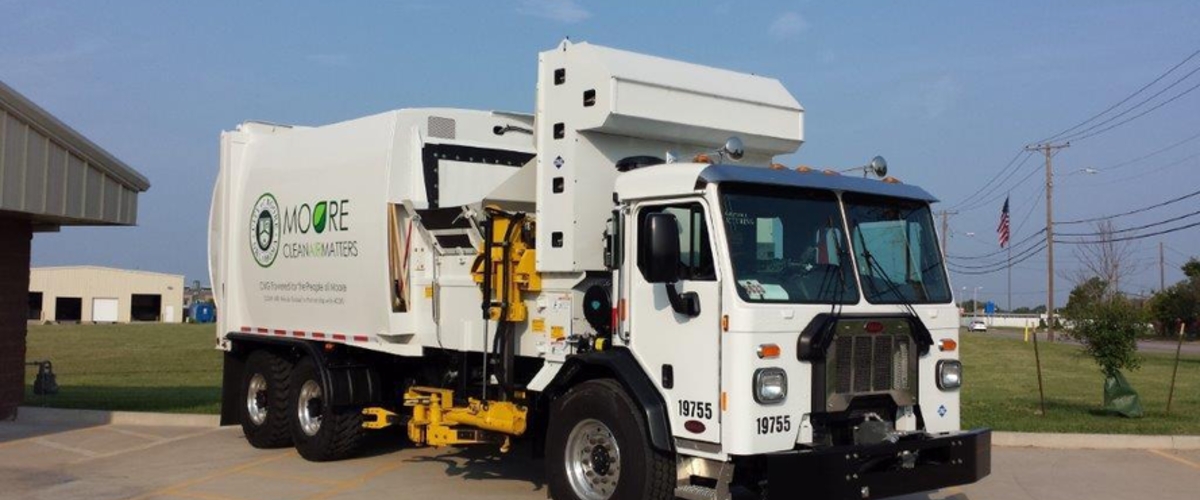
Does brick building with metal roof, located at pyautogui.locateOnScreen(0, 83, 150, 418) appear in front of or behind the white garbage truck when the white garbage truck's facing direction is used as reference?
behind

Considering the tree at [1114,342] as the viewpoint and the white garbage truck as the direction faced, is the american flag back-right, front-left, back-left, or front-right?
back-right

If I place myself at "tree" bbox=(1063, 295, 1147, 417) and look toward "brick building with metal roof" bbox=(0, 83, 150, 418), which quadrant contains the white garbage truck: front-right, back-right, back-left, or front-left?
front-left

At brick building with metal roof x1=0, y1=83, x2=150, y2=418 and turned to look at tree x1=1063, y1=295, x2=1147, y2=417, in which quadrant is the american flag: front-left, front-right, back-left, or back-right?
front-left

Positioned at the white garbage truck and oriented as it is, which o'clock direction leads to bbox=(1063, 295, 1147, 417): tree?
The tree is roughly at 9 o'clock from the white garbage truck.

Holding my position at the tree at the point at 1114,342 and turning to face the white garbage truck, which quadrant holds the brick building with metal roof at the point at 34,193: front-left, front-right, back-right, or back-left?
front-right

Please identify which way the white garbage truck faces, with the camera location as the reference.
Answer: facing the viewer and to the right of the viewer

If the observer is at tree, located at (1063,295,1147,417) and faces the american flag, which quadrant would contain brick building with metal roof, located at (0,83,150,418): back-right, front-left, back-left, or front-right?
back-left

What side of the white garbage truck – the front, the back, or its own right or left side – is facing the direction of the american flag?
left
